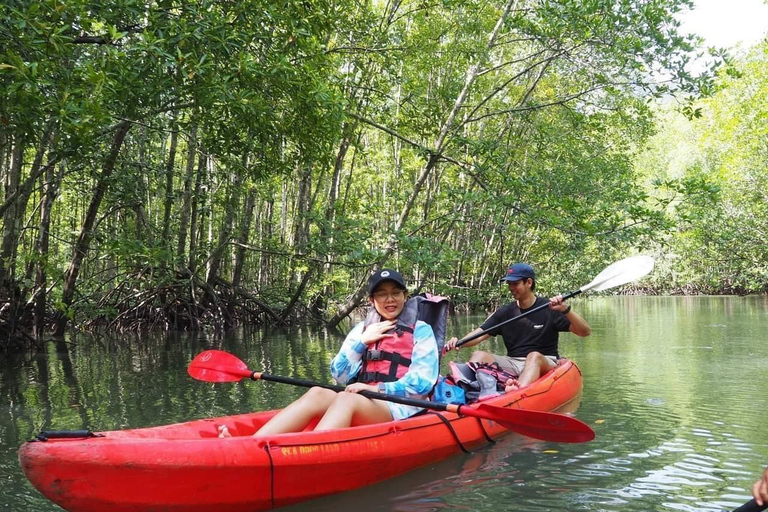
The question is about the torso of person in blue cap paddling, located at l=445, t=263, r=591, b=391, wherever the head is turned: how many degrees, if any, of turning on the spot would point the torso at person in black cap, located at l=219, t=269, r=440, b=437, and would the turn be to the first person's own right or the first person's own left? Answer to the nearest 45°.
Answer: approximately 45° to the first person's own left

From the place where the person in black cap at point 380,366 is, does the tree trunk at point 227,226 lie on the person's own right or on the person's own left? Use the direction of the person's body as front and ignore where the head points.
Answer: on the person's own right

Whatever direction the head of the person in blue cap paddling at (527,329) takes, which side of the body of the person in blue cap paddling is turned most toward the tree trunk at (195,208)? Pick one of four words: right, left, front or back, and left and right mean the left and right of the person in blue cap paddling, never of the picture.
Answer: right

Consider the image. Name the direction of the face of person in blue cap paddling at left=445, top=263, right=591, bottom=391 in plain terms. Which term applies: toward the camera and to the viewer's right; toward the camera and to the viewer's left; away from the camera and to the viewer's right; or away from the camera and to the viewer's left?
toward the camera and to the viewer's left

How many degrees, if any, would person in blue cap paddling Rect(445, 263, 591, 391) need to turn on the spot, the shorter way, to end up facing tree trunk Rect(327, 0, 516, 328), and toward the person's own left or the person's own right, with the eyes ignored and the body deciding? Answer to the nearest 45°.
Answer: approximately 135° to the person's own right

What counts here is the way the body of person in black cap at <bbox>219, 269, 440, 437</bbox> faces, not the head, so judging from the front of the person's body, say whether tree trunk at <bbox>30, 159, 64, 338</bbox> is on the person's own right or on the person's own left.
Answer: on the person's own right

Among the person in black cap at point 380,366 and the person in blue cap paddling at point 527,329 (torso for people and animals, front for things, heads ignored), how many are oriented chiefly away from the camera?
0

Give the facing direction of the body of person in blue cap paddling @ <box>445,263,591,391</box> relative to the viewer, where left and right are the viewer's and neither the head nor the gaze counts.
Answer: facing the viewer and to the left of the viewer

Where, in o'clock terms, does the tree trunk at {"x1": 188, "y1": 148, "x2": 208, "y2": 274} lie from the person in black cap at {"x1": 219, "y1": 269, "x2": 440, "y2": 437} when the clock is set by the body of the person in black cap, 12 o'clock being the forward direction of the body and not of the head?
The tree trunk is roughly at 4 o'clock from the person in black cap.

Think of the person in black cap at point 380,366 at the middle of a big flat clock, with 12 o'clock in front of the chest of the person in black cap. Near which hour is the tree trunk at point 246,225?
The tree trunk is roughly at 4 o'clock from the person in black cap.

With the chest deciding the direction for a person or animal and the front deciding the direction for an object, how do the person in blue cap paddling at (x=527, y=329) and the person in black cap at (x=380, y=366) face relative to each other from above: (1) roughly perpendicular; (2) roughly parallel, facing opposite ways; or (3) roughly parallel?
roughly parallel

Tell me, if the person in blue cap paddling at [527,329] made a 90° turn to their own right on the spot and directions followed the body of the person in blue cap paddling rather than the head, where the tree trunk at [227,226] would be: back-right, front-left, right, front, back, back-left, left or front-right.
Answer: front

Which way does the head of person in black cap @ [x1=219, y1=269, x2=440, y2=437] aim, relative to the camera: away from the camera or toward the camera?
toward the camera
